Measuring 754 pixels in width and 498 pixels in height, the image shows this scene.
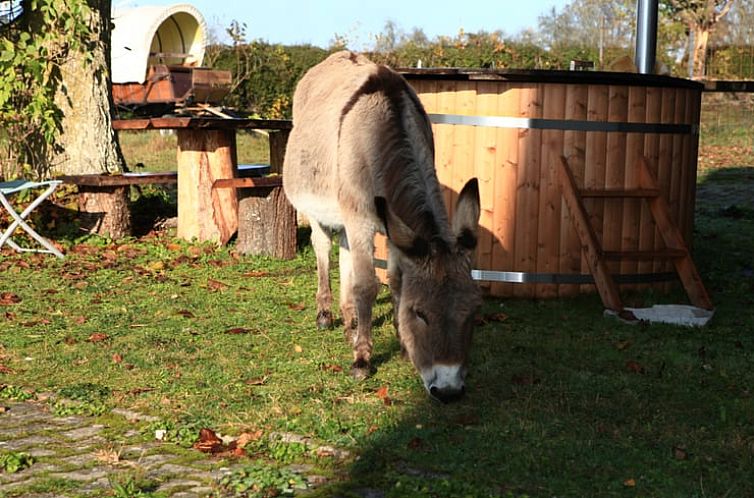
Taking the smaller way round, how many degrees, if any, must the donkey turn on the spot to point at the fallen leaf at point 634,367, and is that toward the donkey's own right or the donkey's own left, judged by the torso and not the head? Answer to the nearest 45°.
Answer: approximately 45° to the donkey's own left

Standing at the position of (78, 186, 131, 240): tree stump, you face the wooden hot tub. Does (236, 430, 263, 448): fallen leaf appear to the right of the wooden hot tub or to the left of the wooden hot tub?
right

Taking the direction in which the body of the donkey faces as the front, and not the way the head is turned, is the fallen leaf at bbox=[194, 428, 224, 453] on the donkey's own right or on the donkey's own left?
on the donkey's own right

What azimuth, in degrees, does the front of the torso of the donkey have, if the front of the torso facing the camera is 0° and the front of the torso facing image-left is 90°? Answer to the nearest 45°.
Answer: approximately 315°
